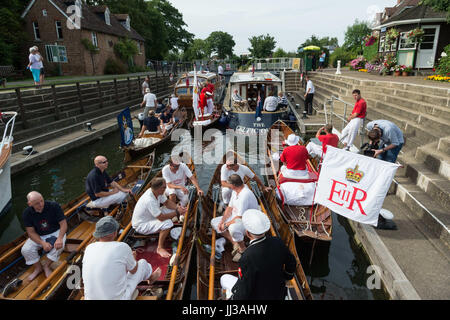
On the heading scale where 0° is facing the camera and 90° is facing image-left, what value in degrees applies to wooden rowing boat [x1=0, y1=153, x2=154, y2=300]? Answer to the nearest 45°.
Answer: approximately 225°

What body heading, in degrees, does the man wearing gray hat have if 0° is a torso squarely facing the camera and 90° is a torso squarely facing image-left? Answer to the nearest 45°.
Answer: approximately 225°

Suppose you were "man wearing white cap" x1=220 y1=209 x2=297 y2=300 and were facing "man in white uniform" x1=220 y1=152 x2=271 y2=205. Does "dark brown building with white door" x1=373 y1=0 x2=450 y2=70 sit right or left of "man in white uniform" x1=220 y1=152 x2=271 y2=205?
right

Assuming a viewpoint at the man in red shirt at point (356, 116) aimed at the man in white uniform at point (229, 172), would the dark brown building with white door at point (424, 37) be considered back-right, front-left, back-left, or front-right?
back-right

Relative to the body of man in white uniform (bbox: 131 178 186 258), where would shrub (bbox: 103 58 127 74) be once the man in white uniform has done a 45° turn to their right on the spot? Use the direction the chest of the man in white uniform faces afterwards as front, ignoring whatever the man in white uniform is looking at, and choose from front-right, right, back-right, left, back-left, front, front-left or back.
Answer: back-left

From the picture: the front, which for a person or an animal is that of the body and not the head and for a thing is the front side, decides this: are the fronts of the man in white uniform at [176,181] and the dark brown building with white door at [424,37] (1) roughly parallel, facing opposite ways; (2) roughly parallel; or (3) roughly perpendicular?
roughly perpendicular

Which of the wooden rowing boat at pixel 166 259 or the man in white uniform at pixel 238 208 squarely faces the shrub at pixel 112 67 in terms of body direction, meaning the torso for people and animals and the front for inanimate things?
the wooden rowing boat

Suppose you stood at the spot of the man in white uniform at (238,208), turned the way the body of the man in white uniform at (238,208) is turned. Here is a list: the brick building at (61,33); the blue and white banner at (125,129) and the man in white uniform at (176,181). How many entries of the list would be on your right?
3

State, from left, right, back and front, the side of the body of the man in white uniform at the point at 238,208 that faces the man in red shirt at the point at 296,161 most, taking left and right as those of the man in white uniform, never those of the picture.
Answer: back

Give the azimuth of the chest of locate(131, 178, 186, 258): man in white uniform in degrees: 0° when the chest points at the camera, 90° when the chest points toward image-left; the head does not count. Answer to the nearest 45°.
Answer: approximately 270°

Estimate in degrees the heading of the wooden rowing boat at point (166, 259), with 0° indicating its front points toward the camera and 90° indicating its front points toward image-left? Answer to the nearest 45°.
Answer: approximately 180°

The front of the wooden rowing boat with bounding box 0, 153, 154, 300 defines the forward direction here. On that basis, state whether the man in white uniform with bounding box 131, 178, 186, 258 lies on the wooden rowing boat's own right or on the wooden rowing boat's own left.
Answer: on the wooden rowing boat's own right
